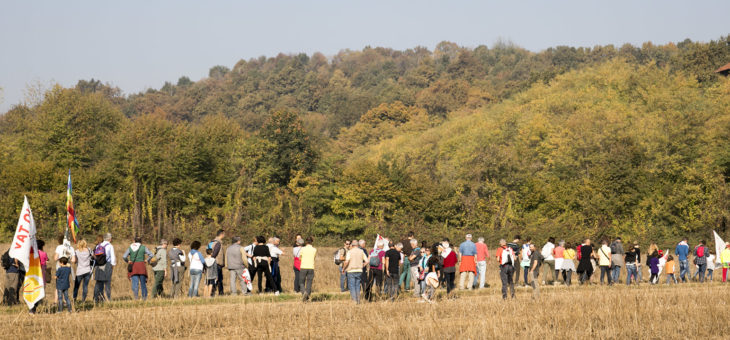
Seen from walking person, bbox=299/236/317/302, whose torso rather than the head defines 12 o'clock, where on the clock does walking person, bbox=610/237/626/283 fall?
walking person, bbox=610/237/626/283 is roughly at 2 o'clock from walking person, bbox=299/236/317/302.

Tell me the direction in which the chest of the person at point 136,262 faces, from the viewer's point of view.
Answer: away from the camera

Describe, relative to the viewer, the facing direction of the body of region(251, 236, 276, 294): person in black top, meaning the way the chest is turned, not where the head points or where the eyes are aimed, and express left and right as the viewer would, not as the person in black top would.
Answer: facing away from the viewer

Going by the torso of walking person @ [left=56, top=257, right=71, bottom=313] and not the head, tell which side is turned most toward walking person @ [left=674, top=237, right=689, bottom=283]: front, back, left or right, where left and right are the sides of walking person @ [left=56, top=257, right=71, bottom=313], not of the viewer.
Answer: right

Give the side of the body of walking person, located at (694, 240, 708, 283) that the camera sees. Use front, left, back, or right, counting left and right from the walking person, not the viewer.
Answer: back

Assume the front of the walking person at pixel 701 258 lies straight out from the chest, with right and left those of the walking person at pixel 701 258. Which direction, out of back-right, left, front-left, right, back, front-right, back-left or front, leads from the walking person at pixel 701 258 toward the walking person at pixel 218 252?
back-left

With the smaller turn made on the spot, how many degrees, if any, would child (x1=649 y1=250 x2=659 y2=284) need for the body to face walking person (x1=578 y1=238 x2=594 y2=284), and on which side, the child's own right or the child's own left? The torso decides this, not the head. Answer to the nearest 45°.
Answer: approximately 135° to the child's own left

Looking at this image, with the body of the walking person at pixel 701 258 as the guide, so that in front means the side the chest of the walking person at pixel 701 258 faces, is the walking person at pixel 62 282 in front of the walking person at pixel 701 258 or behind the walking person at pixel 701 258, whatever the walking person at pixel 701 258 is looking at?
behind

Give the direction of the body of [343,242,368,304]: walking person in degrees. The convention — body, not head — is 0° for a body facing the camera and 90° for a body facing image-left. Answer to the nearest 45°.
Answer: approximately 180°

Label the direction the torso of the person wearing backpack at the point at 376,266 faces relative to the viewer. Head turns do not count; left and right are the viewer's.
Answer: facing away from the viewer and to the right of the viewer

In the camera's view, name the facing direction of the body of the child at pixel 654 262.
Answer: away from the camera
